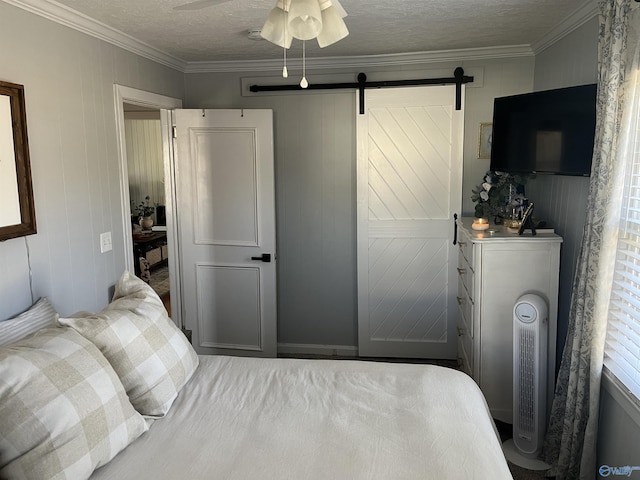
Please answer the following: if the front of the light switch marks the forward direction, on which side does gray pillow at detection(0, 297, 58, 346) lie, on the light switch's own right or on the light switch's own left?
on the light switch's own right

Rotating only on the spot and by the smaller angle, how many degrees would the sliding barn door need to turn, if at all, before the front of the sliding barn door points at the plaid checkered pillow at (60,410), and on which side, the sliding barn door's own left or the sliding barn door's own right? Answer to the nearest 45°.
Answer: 0° — it already faces it

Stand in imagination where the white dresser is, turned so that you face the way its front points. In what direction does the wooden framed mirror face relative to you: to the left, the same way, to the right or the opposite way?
the opposite way

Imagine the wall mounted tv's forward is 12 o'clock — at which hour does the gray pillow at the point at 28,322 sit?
The gray pillow is roughly at 12 o'clock from the wall mounted tv.

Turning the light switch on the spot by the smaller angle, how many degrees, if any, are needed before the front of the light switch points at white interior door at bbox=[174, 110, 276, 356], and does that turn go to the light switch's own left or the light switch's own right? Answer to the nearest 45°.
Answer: approximately 90° to the light switch's own left

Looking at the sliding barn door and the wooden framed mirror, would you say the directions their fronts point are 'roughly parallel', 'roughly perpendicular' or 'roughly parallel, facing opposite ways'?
roughly perpendicular

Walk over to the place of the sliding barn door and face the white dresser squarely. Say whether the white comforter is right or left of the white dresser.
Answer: right

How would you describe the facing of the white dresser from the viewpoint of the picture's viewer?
facing to the left of the viewer

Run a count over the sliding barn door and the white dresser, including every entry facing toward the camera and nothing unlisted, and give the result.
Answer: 1

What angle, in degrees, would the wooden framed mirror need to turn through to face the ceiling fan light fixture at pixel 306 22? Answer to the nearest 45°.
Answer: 0° — it already faces it

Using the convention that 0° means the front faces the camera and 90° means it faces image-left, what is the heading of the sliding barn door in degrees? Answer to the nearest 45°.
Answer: approximately 0°
